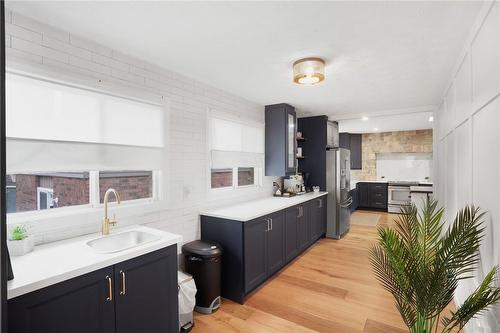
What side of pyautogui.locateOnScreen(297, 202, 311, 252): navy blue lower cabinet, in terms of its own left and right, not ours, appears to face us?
right

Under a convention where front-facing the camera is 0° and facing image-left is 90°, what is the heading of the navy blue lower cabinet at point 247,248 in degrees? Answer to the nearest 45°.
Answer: approximately 315°

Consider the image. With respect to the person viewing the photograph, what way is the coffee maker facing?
facing the viewer and to the right of the viewer

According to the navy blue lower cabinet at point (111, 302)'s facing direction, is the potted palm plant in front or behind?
in front

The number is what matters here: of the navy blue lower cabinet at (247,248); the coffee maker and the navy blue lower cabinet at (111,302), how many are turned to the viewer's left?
0

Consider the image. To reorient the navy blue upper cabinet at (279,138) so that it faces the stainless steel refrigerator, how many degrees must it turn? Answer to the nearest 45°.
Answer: approximately 90° to its left

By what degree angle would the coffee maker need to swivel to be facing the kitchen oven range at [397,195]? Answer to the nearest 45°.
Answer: approximately 90° to its left

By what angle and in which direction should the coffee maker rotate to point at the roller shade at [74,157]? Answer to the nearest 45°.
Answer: approximately 90° to its right

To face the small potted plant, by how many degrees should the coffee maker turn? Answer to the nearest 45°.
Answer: approximately 90° to its right

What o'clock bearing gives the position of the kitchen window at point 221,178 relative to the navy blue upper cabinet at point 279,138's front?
The kitchen window is roughly at 3 o'clock from the navy blue upper cabinet.
